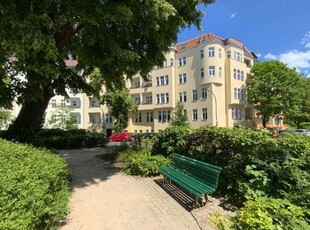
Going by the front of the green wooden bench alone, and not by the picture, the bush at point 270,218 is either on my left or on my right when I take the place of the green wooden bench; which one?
on my left

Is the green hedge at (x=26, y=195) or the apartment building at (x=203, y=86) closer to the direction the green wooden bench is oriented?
the green hedge

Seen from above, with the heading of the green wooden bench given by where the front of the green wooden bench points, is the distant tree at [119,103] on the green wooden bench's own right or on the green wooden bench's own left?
on the green wooden bench's own right

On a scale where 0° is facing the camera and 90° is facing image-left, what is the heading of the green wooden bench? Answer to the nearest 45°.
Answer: approximately 45°

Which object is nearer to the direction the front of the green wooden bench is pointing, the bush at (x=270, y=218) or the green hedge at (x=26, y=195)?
the green hedge

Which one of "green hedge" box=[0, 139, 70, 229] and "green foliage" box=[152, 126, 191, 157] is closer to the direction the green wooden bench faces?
the green hedge
